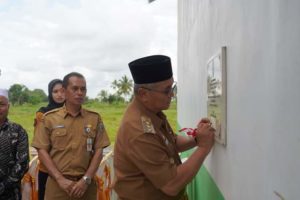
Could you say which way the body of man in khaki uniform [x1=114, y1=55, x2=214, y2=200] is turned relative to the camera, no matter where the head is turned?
to the viewer's right

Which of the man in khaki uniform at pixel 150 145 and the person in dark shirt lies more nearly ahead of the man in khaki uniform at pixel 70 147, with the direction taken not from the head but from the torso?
the man in khaki uniform

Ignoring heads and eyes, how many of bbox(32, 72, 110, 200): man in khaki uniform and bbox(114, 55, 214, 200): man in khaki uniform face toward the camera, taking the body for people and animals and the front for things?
1

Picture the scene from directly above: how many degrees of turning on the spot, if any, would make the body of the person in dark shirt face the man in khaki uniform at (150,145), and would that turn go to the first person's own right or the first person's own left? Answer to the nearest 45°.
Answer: approximately 45° to the first person's own left

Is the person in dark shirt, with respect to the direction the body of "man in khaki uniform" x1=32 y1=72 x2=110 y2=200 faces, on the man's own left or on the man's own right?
on the man's own right

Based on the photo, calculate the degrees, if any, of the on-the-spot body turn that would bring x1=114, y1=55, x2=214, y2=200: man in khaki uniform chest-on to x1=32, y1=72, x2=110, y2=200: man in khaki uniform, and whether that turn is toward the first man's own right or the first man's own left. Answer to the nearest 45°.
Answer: approximately 135° to the first man's own left

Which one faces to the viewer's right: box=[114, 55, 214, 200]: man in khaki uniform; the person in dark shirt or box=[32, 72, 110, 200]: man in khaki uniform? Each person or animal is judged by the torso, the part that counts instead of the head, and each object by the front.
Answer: box=[114, 55, 214, 200]: man in khaki uniform

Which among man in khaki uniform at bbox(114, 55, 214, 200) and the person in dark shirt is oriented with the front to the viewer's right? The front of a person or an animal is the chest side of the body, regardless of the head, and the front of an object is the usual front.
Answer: the man in khaki uniform

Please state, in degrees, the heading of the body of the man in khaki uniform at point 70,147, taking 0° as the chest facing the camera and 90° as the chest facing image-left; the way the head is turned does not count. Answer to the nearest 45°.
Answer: approximately 0°
